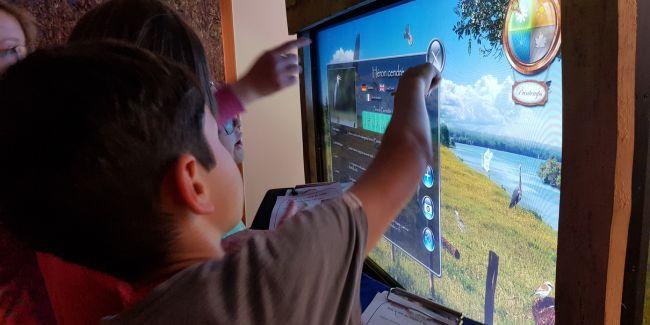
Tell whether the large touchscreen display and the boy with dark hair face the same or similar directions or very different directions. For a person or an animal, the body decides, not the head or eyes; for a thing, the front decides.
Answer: very different directions

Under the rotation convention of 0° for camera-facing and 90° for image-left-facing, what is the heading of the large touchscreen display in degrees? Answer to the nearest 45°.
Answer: approximately 45°

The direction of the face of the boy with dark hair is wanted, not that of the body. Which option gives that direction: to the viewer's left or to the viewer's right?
to the viewer's right

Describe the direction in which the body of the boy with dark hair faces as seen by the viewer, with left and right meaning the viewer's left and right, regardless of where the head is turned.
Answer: facing away from the viewer and to the right of the viewer
